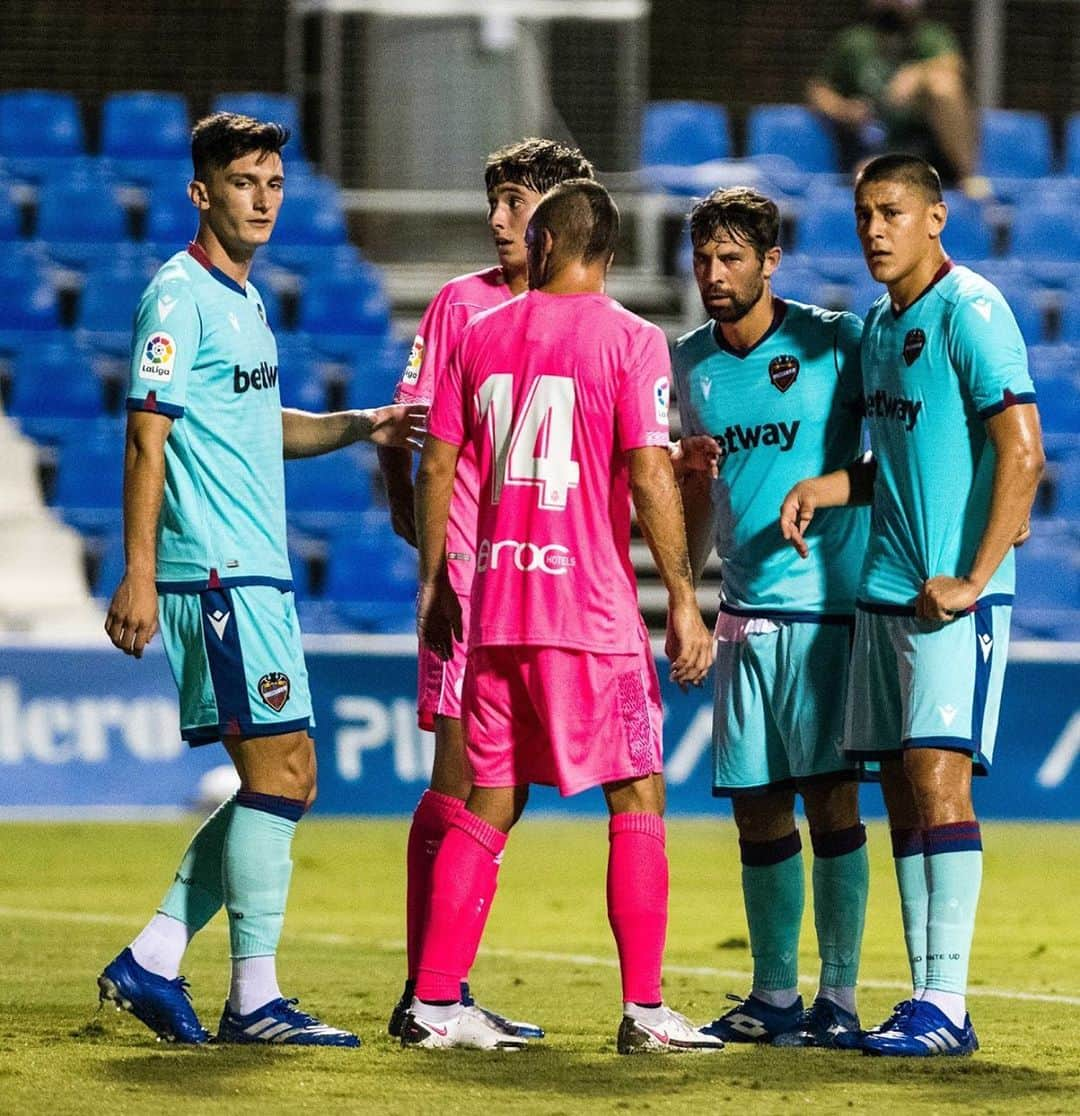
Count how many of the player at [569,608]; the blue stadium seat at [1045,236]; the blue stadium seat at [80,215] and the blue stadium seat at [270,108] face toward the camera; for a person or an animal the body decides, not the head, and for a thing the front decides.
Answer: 3

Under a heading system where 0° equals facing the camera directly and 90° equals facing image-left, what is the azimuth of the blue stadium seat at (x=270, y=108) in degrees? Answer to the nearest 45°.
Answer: approximately 0°

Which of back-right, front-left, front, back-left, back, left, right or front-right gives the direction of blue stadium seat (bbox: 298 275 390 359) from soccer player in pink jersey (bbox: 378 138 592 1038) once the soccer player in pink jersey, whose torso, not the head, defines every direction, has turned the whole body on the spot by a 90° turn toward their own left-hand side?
front-left

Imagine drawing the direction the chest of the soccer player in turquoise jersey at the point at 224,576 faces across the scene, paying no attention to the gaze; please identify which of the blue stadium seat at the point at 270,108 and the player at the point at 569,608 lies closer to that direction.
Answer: the player

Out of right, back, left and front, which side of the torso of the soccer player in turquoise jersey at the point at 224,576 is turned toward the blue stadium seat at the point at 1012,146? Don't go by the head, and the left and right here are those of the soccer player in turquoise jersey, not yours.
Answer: left

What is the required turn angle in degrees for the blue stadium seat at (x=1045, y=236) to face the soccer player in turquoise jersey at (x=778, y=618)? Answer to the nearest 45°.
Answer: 0° — it already faces them

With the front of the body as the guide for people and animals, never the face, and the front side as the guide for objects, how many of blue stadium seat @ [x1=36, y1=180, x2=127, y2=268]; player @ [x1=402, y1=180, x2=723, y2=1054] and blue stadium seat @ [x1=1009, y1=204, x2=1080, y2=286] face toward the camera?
2

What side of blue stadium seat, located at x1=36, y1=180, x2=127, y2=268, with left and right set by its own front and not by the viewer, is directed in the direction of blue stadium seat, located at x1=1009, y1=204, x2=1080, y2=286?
left

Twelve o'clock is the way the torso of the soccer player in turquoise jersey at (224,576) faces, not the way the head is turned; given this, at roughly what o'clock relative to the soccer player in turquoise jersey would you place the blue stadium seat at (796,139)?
The blue stadium seat is roughly at 8 o'clock from the soccer player in turquoise jersey.

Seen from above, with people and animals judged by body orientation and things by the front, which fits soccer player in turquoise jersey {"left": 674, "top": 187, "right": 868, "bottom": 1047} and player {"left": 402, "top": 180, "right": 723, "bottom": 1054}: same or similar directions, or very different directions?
very different directions

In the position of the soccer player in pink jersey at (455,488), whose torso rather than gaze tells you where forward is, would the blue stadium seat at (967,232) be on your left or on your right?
on your left

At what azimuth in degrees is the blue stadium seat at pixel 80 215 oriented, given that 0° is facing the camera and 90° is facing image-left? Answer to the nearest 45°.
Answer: approximately 0°
